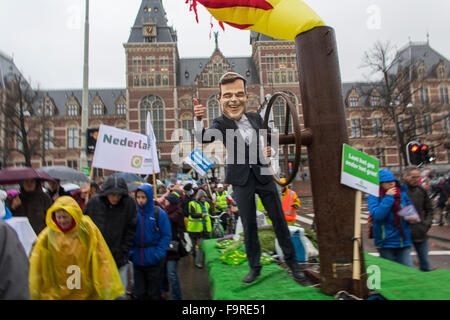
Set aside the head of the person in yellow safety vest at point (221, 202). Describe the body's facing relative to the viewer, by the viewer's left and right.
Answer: facing the viewer

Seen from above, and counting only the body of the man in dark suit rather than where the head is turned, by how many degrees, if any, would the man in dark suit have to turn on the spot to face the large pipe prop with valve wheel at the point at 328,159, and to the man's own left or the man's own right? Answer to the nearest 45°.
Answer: approximately 45° to the man's own left

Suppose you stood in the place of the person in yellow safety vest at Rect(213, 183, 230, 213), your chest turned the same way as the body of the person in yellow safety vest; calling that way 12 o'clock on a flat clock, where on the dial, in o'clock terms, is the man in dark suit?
The man in dark suit is roughly at 12 o'clock from the person in yellow safety vest.

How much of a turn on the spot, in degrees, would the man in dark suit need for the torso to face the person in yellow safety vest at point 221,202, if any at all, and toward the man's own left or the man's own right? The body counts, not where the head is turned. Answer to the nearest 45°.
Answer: approximately 180°

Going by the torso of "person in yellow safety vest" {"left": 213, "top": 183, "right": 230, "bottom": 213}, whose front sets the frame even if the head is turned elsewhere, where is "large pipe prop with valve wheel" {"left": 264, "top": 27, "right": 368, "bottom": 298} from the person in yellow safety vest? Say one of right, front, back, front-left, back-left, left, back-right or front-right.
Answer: front

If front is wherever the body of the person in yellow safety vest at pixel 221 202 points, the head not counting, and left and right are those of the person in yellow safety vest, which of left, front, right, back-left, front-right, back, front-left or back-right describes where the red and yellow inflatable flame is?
front

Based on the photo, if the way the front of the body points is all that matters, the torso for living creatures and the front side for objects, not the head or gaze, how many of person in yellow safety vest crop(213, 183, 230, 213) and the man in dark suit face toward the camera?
2

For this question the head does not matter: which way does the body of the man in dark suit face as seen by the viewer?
toward the camera
